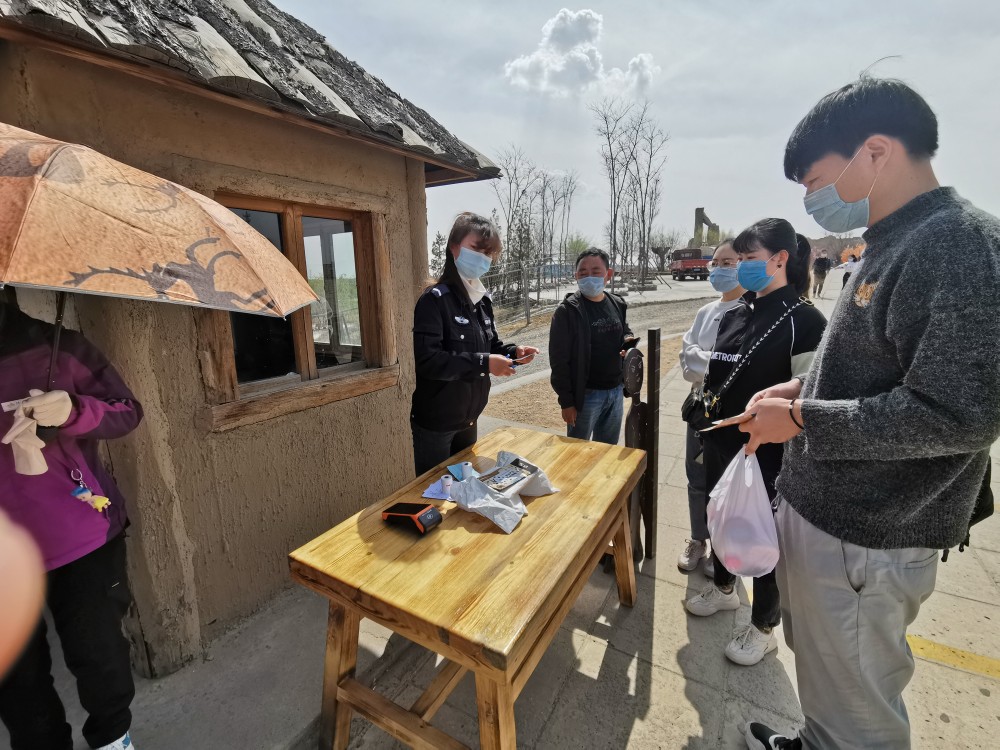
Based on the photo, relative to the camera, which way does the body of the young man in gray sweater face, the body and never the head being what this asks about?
to the viewer's left

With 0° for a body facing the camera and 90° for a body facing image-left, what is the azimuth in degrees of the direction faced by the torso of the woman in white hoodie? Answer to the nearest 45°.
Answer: approximately 45°

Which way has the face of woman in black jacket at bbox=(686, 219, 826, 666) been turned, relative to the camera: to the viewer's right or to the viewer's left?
to the viewer's left

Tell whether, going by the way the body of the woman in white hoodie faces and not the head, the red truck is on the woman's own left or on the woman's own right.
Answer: on the woman's own right

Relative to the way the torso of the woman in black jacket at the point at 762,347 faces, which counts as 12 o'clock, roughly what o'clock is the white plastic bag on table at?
The white plastic bag on table is roughly at 12 o'clock from the woman in black jacket.

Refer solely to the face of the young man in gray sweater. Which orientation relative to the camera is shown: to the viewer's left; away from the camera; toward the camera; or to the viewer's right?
to the viewer's left

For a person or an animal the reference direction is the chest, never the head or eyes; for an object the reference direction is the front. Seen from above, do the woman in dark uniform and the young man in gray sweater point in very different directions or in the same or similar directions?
very different directions

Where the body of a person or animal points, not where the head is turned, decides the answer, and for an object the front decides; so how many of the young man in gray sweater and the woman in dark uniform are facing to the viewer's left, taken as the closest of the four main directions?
1
